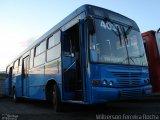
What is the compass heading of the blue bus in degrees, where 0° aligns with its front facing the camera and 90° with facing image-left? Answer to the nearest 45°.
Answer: approximately 315°
